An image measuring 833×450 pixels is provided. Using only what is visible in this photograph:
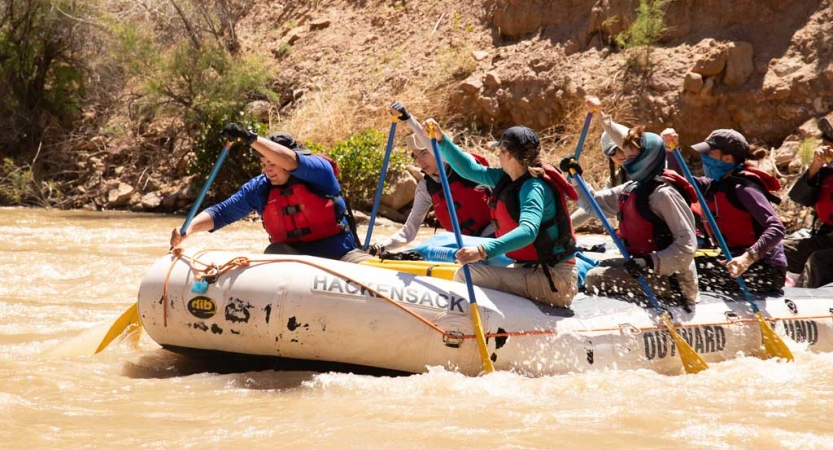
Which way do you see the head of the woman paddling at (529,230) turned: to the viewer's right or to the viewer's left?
to the viewer's left

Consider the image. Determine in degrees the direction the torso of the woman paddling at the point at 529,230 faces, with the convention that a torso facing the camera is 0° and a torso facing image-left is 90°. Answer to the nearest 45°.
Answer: approximately 90°

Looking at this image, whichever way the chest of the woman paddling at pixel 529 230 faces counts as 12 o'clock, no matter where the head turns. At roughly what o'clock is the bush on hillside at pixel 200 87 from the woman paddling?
The bush on hillside is roughly at 2 o'clock from the woman paddling.

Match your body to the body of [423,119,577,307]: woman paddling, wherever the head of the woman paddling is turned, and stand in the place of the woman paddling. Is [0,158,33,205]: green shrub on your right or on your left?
on your right

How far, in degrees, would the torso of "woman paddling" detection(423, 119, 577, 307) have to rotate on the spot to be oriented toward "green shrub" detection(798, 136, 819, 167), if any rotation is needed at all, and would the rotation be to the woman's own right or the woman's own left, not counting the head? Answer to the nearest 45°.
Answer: approximately 135° to the woman's own right

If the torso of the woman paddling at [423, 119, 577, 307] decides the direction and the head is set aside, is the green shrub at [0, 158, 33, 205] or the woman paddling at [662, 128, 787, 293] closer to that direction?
the green shrub

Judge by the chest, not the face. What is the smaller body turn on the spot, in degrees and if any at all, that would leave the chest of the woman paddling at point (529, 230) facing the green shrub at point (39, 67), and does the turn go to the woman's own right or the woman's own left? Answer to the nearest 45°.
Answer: approximately 45° to the woman's own right

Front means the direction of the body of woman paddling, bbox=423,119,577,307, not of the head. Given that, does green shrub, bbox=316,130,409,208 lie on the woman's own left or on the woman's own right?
on the woman's own right

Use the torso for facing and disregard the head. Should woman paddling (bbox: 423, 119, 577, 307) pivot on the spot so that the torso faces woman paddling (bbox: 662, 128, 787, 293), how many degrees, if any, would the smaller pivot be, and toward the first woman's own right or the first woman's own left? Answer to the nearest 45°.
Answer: approximately 135° to the first woman's own right

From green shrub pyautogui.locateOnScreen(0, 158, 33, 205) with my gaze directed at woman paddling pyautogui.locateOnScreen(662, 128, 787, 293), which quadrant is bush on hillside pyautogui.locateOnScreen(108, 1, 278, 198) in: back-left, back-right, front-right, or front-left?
front-left

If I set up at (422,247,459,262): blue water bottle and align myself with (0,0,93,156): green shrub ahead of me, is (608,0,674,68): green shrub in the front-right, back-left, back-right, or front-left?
front-right
